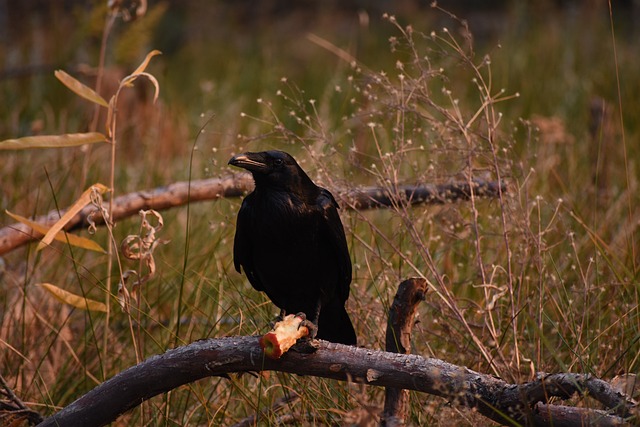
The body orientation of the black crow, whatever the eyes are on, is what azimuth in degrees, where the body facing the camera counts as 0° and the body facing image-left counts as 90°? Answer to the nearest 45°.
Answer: approximately 45°

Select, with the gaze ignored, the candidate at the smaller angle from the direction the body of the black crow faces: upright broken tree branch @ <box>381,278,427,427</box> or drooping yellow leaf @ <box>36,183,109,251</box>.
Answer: the drooping yellow leaf

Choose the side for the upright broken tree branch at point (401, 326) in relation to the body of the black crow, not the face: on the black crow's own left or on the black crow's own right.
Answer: on the black crow's own left

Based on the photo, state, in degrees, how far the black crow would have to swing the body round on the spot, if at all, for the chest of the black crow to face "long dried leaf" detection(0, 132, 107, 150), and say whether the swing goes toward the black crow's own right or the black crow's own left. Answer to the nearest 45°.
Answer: approximately 45° to the black crow's own right

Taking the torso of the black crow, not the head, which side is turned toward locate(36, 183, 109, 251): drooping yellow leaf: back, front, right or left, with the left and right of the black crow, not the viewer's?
right
